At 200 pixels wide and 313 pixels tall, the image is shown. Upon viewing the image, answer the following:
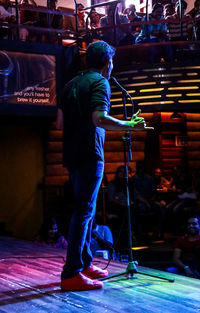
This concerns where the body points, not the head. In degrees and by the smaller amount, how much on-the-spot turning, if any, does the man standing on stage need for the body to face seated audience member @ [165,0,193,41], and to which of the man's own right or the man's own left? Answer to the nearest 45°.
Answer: approximately 45° to the man's own left

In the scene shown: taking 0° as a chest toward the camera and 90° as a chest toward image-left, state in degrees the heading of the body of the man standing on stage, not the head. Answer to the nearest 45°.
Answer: approximately 225°

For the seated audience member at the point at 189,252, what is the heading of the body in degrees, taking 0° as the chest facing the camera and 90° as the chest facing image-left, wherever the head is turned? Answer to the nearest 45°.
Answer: approximately 45°

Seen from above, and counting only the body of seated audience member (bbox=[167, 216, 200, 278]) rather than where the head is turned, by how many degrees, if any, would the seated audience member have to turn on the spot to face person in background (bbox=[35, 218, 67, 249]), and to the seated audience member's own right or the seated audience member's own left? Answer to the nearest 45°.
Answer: approximately 45° to the seated audience member's own right

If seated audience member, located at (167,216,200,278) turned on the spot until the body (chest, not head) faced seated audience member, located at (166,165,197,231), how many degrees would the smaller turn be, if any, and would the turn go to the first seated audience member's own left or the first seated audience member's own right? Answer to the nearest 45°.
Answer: approximately 135° to the first seated audience member's own right

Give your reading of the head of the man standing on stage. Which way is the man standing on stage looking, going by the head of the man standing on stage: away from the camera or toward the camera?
away from the camera

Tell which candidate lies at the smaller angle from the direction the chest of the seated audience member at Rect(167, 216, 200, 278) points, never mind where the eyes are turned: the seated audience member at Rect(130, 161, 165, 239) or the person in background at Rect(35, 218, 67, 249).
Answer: the person in background

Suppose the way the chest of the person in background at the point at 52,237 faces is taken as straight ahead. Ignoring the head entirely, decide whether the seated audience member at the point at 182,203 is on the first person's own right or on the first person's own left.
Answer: on the first person's own left
